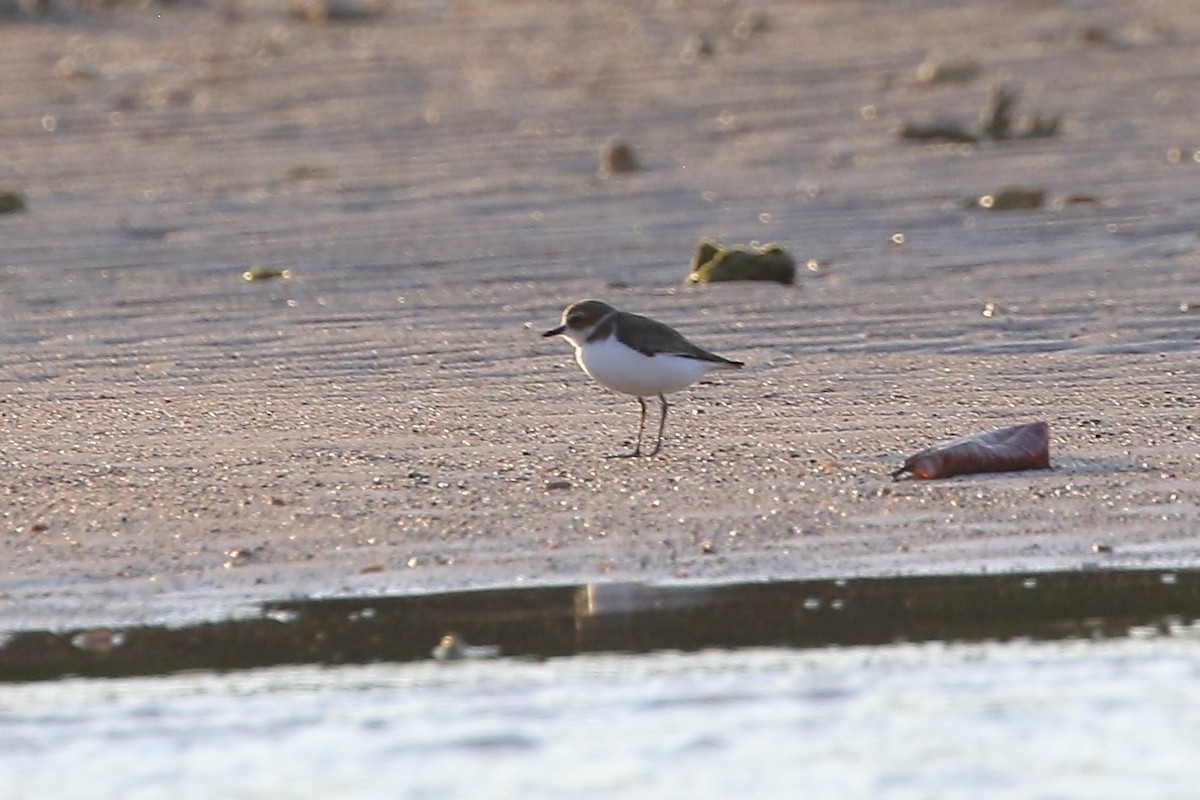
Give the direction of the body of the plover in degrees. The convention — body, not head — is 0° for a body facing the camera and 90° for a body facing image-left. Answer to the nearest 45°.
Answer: approximately 90°

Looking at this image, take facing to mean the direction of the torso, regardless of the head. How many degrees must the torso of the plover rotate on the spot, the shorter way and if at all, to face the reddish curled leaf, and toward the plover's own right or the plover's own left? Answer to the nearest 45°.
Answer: approximately 180°
